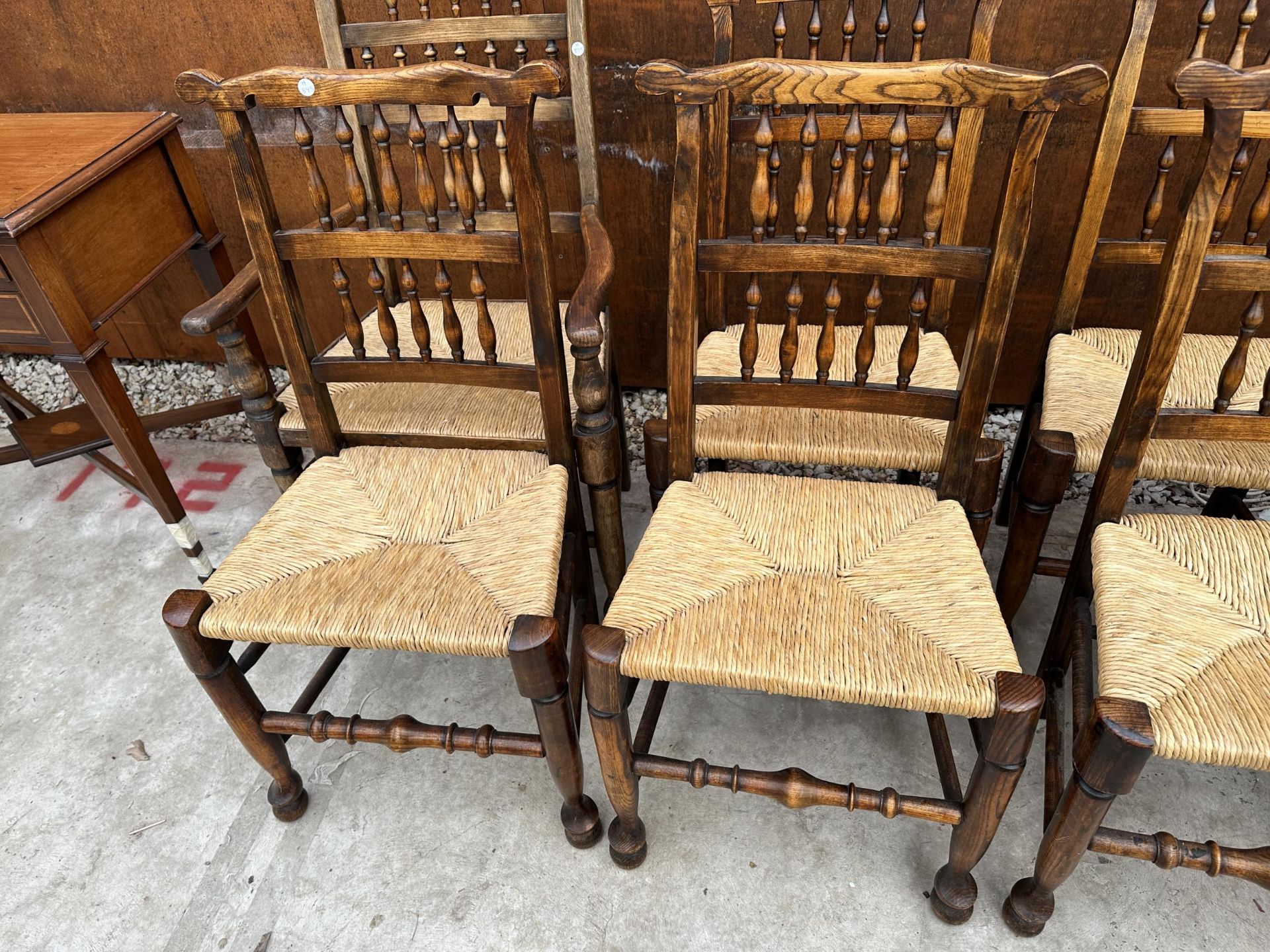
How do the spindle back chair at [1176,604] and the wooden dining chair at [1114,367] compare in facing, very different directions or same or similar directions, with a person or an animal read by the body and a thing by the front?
same or similar directions

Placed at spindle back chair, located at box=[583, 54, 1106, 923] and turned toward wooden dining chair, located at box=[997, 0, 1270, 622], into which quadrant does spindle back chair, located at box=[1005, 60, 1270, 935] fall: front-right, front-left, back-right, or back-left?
front-right

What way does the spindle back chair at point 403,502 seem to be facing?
toward the camera

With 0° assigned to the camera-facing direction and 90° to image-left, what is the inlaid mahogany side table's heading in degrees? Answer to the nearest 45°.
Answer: approximately 45°

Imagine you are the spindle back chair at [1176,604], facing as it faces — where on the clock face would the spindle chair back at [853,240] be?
the spindle chair back at [853,240] is roughly at 3 o'clock from the spindle back chair at [1176,604].

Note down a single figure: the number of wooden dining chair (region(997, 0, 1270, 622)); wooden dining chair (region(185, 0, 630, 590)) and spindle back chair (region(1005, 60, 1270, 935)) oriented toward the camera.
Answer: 3

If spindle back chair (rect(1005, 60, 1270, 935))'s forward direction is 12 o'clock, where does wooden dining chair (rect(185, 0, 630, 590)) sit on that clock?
The wooden dining chair is roughly at 3 o'clock from the spindle back chair.

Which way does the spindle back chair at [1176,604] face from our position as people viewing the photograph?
facing the viewer

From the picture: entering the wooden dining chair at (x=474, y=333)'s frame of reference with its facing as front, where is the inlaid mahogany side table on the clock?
The inlaid mahogany side table is roughly at 4 o'clock from the wooden dining chair.

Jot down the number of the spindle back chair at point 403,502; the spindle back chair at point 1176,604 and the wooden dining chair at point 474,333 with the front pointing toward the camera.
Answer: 3

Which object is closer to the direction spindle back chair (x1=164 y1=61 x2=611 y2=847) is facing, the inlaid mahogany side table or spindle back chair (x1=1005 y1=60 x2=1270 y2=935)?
the spindle back chair

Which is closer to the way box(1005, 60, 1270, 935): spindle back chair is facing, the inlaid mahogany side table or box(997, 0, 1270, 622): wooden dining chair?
the inlaid mahogany side table

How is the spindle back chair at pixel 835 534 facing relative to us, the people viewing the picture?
facing the viewer

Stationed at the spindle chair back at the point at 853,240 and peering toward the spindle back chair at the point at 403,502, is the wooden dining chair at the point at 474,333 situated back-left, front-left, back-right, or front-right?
front-right
